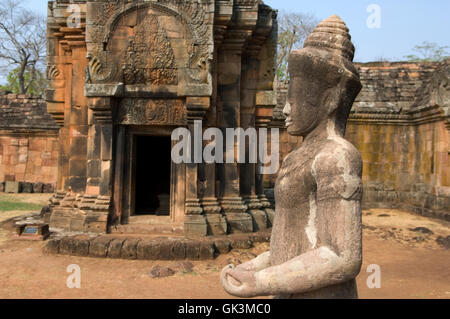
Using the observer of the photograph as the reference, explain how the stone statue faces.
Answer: facing to the left of the viewer

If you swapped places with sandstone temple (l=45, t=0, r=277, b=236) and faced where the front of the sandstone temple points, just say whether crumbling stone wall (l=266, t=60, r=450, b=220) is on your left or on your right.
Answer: on your left

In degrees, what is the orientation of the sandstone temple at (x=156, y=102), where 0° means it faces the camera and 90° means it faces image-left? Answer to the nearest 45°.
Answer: approximately 0°

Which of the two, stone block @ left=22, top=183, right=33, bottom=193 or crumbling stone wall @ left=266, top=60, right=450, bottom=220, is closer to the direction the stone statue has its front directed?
the stone block

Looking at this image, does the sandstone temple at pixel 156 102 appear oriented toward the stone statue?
yes

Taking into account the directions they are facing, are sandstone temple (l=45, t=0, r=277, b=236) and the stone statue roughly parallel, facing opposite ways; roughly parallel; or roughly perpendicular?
roughly perpendicular

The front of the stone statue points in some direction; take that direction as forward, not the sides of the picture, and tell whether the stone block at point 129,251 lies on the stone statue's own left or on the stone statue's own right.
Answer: on the stone statue's own right

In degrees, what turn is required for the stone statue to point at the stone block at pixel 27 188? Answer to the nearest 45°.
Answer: approximately 45° to its right

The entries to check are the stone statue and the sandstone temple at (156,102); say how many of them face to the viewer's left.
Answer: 1

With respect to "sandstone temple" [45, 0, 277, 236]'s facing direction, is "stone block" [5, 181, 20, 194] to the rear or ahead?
to the rear

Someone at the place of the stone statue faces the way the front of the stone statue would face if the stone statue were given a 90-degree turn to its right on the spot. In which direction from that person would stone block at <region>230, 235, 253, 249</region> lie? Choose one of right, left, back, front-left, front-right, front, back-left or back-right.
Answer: front
